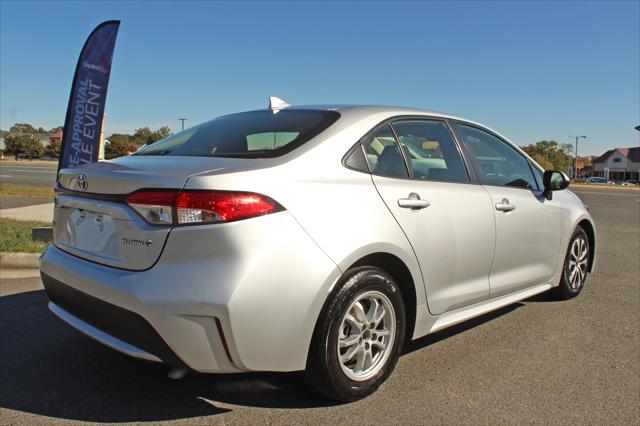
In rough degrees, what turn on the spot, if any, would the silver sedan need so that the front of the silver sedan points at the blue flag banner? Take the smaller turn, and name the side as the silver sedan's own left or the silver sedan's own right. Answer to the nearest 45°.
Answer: approximately 90° to the silver sedan's own left

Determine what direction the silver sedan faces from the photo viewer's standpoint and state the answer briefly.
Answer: facing away from the viewer and to the right of the viewer
